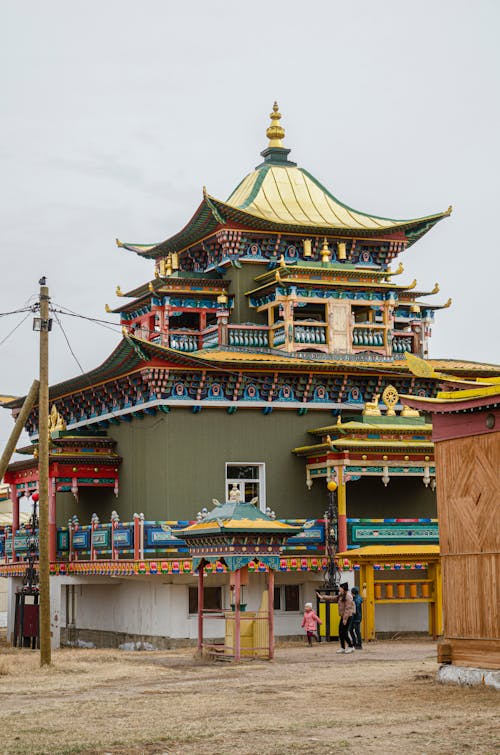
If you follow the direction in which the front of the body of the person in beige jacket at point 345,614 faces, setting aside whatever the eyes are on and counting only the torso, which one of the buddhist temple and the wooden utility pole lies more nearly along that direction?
the wooden utility pole

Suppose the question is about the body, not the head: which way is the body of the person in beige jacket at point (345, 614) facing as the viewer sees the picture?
to the viewer's left

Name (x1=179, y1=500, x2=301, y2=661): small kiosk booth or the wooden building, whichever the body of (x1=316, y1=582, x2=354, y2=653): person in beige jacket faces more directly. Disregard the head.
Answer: the small kiosk booth

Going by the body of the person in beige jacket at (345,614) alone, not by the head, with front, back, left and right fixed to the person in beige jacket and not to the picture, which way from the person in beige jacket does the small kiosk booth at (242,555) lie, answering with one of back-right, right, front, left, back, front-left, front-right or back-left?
front-left

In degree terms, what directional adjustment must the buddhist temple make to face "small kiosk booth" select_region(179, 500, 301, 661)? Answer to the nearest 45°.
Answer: approximately 45° to its right

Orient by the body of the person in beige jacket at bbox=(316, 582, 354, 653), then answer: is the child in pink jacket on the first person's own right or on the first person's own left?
on the first person's own right

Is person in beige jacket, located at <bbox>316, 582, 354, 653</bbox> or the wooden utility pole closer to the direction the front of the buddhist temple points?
the person in beige jacket

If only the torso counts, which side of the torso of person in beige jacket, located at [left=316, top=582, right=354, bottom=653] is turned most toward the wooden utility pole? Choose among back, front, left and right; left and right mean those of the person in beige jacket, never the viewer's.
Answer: front

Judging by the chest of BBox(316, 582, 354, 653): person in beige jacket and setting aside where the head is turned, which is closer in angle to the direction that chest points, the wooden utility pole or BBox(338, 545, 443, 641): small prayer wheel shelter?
the wooden utility pole

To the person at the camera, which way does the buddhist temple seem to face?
facing the viewer and to the right of the viewer

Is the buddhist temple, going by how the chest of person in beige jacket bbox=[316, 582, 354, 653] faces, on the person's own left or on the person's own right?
on the person's own right

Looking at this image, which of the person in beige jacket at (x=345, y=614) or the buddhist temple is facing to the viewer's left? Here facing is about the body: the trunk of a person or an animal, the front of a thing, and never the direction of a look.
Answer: the person in beige jacket

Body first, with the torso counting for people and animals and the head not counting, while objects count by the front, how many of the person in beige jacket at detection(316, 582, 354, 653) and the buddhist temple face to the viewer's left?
1

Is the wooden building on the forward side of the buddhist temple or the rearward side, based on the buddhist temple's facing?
on the forward side
